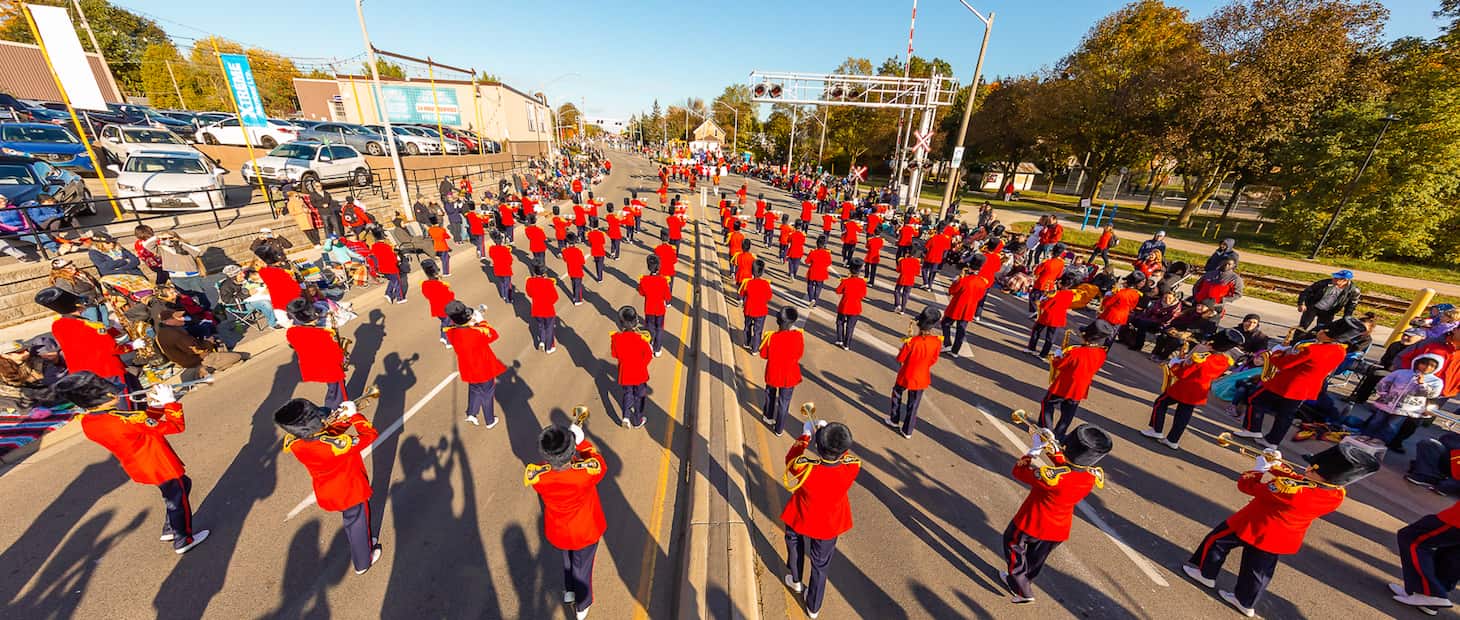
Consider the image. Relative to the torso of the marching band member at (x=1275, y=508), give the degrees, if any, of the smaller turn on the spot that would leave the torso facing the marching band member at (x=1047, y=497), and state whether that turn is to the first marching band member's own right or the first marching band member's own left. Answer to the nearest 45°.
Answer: approximately 90° to the first marching band member's own left

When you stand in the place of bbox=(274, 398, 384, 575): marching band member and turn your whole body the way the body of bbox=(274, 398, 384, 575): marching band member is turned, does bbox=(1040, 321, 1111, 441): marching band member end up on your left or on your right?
on your right

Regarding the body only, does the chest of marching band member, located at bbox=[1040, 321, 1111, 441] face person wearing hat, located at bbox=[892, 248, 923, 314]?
yes

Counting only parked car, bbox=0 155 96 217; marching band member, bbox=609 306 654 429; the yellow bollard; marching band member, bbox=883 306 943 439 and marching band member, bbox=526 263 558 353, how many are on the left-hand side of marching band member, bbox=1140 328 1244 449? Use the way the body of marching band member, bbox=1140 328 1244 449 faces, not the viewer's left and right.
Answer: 4

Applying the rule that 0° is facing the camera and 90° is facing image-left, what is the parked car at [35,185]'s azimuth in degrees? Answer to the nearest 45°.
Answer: approximately 315°

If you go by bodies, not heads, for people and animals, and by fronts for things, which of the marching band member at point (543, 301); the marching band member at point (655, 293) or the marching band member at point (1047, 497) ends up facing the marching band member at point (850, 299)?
the marching band member at point (1047, 497)

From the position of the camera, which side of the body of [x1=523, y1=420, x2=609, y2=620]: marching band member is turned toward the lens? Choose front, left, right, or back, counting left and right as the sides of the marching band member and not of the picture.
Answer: back

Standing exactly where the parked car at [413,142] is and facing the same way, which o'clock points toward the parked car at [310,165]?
the parked car at [310,165] is roughly at 2 o'clock from the parked car at [413,142].

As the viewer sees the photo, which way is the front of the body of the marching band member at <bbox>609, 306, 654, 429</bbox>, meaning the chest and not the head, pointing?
away from the camera

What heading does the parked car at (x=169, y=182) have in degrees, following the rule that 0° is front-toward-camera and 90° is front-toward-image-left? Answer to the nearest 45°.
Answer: approximately 0°

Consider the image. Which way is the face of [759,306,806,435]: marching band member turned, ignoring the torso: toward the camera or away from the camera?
away from the camera

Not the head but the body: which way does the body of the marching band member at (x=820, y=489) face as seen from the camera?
away from the camera

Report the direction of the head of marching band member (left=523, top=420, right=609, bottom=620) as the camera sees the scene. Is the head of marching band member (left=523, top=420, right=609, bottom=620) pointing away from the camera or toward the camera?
away from the camera
